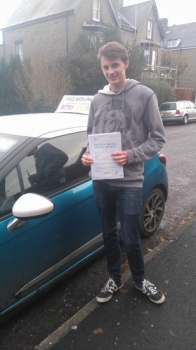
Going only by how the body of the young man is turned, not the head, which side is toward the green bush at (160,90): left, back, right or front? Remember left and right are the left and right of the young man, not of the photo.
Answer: back

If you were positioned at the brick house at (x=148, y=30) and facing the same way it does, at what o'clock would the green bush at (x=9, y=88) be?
The green bush is roughly at 2 o'clock from the brick house.

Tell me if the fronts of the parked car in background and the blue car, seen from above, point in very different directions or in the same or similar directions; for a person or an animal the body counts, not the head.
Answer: very different directions

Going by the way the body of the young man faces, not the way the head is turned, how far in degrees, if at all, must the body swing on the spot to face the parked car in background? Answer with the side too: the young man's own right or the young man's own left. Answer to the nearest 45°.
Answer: approximately 180°

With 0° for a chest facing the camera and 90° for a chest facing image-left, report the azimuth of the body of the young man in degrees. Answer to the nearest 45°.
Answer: approximately 0°

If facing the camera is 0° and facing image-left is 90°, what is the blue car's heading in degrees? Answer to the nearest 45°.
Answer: approximately 45°
